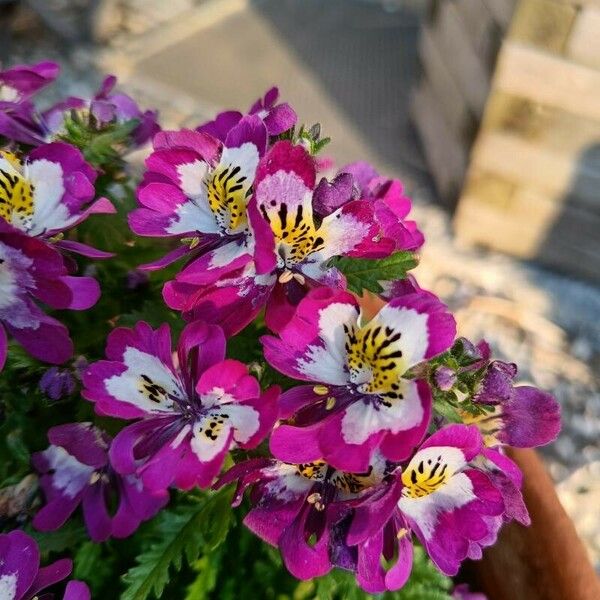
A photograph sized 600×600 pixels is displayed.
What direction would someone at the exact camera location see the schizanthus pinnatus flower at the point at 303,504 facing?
facing the viewer

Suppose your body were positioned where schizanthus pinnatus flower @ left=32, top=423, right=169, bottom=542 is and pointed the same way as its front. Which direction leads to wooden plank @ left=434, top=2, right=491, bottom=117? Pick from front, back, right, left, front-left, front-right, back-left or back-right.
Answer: back-left

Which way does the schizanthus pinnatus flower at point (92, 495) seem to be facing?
toward the camera

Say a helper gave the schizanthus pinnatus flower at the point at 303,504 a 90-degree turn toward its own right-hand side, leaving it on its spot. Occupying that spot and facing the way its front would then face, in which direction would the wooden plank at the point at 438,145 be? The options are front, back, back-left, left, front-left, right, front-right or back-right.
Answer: right

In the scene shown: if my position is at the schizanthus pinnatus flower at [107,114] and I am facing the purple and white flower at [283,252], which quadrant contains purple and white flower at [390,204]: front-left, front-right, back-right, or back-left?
front-left

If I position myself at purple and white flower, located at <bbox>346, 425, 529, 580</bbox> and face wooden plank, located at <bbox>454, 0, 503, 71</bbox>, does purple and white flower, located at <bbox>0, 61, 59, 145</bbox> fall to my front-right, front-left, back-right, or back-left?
front-left

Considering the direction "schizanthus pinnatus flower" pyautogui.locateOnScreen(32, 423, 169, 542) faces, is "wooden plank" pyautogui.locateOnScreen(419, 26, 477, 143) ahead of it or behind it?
behind

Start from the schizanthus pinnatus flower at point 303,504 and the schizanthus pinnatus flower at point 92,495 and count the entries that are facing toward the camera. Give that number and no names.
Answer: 2
